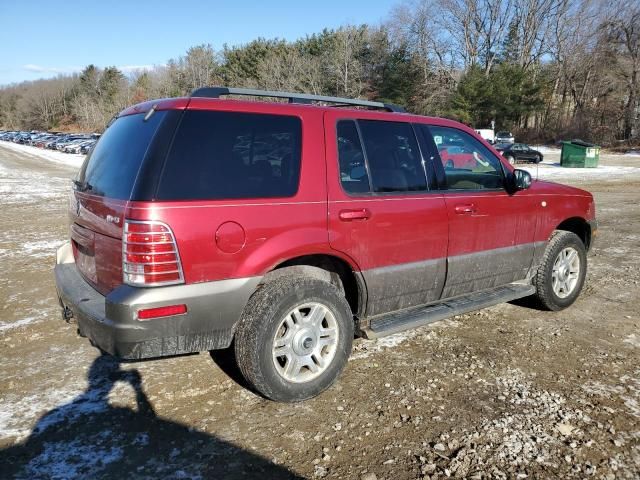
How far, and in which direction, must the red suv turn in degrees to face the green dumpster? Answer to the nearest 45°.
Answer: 0° — it already faces it

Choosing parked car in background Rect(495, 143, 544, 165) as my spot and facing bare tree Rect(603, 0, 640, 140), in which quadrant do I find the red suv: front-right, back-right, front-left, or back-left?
back-right

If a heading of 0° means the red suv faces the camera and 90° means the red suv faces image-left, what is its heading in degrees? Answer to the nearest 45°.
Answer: approximately 225°
